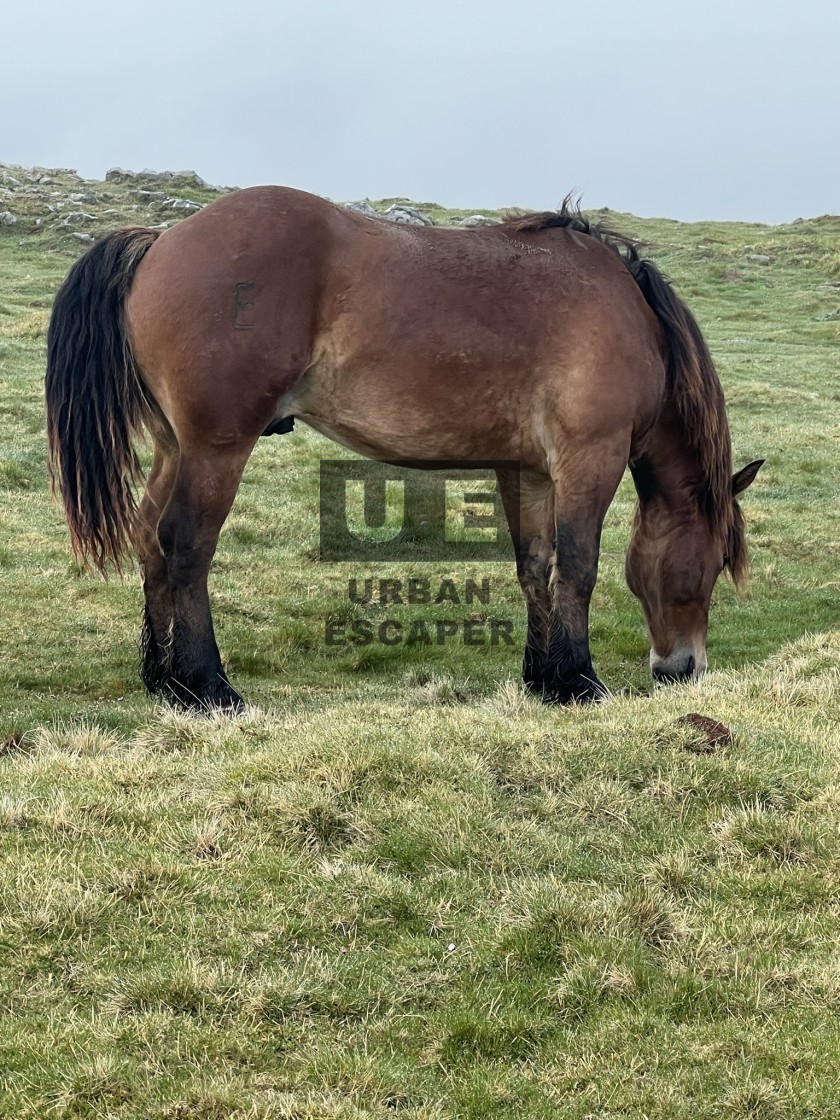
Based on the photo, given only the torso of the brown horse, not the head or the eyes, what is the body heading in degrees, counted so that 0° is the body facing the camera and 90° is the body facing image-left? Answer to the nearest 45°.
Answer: approximately 270°

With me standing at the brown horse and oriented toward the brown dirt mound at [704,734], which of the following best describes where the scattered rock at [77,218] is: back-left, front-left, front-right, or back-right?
back-left

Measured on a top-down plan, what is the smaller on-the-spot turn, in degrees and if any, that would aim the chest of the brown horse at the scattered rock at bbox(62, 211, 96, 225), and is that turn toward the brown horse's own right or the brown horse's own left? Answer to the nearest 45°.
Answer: approximately 90° to the brown horse's own left
